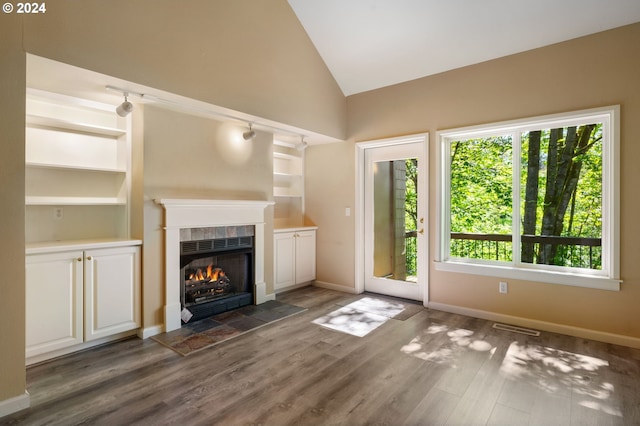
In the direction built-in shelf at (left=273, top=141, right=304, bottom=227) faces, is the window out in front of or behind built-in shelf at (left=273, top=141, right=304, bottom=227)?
in front

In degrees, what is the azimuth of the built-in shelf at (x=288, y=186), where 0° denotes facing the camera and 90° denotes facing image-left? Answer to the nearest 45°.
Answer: approximately 315°

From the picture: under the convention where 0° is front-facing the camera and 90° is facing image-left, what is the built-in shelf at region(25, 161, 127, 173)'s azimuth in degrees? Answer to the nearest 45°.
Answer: approximately 0°

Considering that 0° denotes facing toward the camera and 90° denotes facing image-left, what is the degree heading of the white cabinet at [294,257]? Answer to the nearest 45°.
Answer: approximately 315°

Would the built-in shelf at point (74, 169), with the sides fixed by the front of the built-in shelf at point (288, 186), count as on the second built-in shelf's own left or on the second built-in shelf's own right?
on the second built-in shelf's own right

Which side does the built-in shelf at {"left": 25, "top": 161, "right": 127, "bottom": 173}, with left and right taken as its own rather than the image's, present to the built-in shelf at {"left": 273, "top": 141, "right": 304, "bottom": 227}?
left

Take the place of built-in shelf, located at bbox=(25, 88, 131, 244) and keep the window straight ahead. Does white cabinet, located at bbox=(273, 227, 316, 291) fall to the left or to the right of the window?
left

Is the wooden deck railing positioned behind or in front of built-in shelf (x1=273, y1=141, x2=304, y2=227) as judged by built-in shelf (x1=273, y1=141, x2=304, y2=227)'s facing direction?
in front
